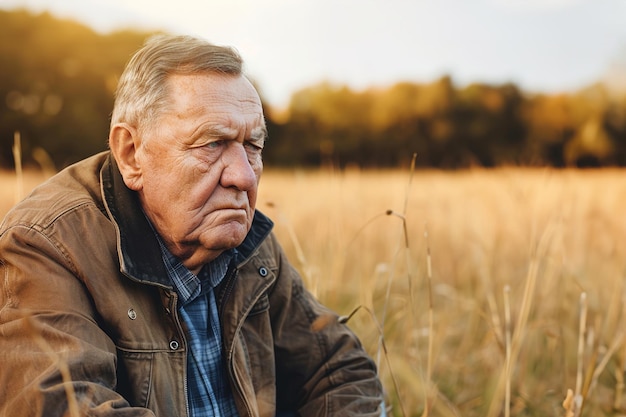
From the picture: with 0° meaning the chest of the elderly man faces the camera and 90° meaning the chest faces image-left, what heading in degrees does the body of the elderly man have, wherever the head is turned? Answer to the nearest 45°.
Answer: approximately 315°

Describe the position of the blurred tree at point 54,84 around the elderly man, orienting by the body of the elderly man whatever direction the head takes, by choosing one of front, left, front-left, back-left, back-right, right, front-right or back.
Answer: back-left
